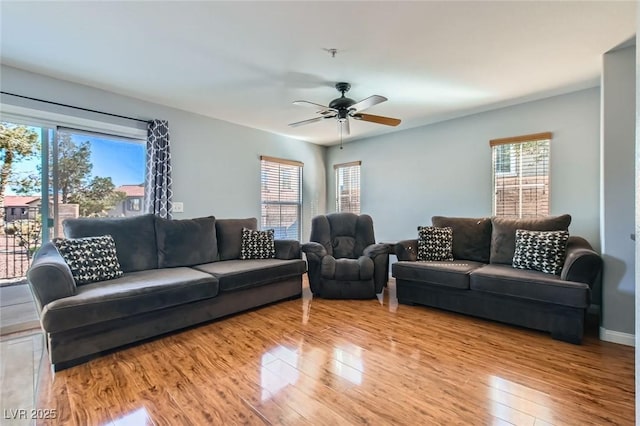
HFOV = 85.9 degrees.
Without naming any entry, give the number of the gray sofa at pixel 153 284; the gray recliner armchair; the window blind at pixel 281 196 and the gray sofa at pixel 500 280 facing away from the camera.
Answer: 0

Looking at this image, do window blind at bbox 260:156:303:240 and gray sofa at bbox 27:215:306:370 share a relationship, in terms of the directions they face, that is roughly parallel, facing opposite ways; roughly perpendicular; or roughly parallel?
roughly parallel

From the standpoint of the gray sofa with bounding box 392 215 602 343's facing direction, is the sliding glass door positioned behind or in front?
in front

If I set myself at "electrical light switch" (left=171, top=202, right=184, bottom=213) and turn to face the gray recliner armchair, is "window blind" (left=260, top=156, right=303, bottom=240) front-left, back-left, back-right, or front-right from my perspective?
front-left

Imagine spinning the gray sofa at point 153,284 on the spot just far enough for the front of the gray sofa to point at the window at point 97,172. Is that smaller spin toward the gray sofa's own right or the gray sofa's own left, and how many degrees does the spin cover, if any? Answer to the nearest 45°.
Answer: approximately 180°

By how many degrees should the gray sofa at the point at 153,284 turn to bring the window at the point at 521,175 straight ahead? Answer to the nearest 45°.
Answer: approximately 45° to its left

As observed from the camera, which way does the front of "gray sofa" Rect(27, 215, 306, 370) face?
facing the viewer and to the right of the viewer

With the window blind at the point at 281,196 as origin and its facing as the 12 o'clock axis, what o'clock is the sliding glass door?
The sliding glass door is roughly at 3 o'clock from the window blind.

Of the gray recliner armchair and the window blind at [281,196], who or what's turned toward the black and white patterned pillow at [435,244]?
the window blind

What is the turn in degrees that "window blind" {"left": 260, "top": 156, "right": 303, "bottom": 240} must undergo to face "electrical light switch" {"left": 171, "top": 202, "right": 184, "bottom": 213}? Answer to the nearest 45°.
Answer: approximately 90° to its right

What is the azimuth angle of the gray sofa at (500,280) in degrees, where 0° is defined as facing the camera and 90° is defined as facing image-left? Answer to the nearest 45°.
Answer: approximately 45°

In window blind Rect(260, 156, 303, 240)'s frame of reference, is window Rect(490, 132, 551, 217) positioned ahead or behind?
ahead

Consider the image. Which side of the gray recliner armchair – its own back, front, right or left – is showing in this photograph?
front

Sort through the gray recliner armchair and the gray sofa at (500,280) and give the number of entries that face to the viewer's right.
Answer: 0

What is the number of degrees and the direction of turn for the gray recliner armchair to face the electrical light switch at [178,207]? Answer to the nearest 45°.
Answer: approximately 90° to its right

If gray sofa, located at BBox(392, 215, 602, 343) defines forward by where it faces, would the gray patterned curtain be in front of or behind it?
in front
